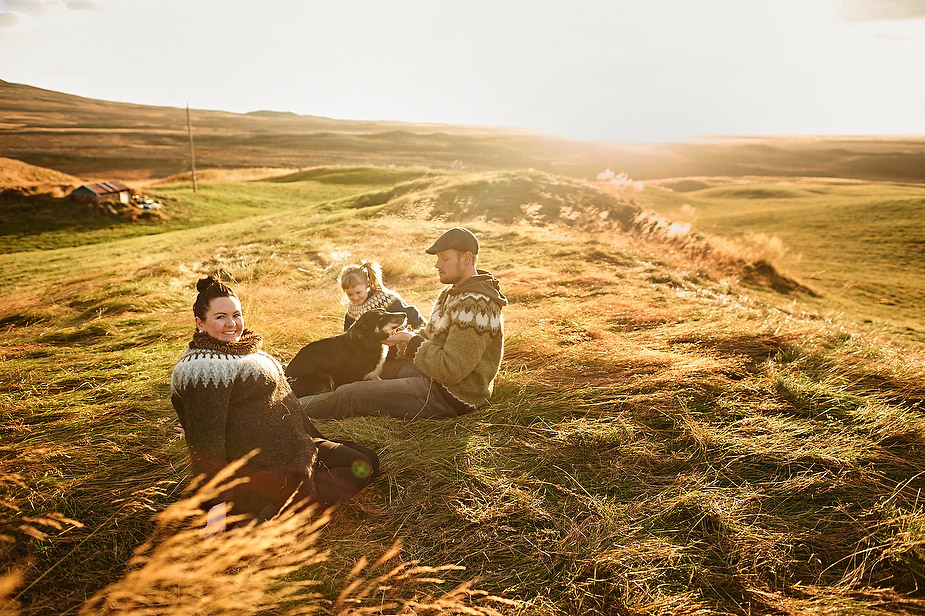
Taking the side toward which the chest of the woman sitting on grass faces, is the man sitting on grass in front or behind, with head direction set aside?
in front

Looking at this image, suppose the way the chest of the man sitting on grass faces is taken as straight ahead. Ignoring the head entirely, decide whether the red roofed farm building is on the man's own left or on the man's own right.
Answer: on the man's own right

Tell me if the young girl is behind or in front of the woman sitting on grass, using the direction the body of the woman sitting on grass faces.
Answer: in front

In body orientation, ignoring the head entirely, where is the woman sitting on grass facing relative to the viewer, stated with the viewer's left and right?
facing away from the viewer and to the right of the viewer

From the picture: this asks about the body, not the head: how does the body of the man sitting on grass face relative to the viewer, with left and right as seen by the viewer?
facing to the left of the viewer

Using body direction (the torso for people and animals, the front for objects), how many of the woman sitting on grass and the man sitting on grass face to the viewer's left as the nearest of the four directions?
1

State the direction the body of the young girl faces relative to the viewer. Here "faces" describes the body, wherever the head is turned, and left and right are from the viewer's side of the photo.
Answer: facing the viewer and to the left of the viewer

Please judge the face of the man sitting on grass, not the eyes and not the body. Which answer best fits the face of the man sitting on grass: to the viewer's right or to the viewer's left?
to the viewer's left

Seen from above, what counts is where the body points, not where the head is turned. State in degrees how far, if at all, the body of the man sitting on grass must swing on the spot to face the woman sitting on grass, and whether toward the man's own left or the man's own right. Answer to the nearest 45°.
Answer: approximately 45° to the man's own left

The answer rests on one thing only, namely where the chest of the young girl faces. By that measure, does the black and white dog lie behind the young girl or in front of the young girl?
in front
